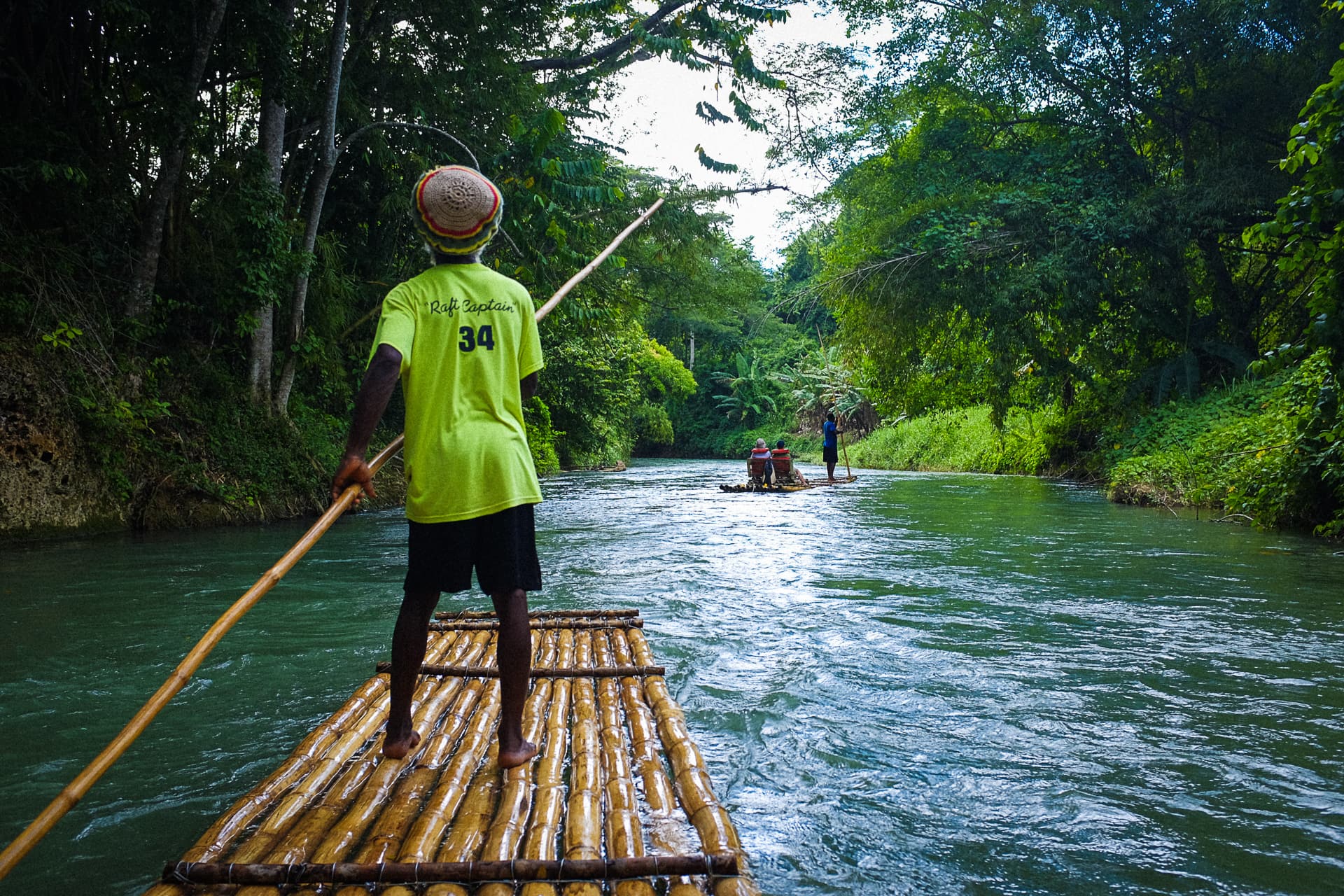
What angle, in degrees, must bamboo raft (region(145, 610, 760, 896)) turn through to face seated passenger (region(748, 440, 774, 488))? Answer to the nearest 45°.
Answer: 0° — it already faces them

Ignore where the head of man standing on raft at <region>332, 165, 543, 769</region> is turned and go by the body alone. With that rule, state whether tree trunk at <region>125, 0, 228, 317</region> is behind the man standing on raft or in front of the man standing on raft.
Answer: in front

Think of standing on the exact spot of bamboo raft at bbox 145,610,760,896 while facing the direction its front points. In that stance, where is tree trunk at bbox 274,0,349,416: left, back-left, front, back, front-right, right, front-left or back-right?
front

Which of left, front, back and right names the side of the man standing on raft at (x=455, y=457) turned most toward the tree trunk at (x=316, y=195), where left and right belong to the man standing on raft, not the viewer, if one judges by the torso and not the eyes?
front

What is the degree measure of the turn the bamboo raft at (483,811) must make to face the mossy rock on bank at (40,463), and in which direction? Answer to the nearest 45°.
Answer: approximately 45° to its left

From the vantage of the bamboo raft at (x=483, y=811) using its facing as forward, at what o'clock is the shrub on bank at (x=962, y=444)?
The shrub on bank is roughly at 1 o'clock from the bamboo raft.

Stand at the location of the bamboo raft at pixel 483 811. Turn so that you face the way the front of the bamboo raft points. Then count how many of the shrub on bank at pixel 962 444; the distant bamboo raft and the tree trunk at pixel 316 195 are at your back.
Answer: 0

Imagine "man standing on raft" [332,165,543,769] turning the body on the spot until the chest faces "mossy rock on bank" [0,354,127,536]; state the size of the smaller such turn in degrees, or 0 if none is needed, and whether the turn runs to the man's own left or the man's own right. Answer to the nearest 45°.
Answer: approximately 45° to the man's own left

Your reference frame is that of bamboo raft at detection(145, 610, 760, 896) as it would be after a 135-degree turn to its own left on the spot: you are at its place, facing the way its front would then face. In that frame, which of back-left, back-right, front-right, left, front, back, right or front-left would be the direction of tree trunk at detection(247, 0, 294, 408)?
back-right

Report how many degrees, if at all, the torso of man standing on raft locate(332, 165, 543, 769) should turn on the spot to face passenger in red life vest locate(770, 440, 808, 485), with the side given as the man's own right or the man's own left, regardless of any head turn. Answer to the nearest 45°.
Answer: approximately 45° to the man's own right

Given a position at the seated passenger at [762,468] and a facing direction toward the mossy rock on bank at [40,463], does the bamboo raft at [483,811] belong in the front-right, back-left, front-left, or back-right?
front-left

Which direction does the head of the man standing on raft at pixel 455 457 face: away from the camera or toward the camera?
away from the camera

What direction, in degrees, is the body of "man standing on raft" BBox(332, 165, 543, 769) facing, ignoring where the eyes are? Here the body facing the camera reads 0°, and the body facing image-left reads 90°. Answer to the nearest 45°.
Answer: approximately 180°

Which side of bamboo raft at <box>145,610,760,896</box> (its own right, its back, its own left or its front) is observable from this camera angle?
back

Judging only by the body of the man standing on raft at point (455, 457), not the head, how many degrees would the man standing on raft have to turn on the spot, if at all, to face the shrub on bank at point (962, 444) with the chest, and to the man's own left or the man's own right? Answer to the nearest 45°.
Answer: approximately 45° to the man's own right
